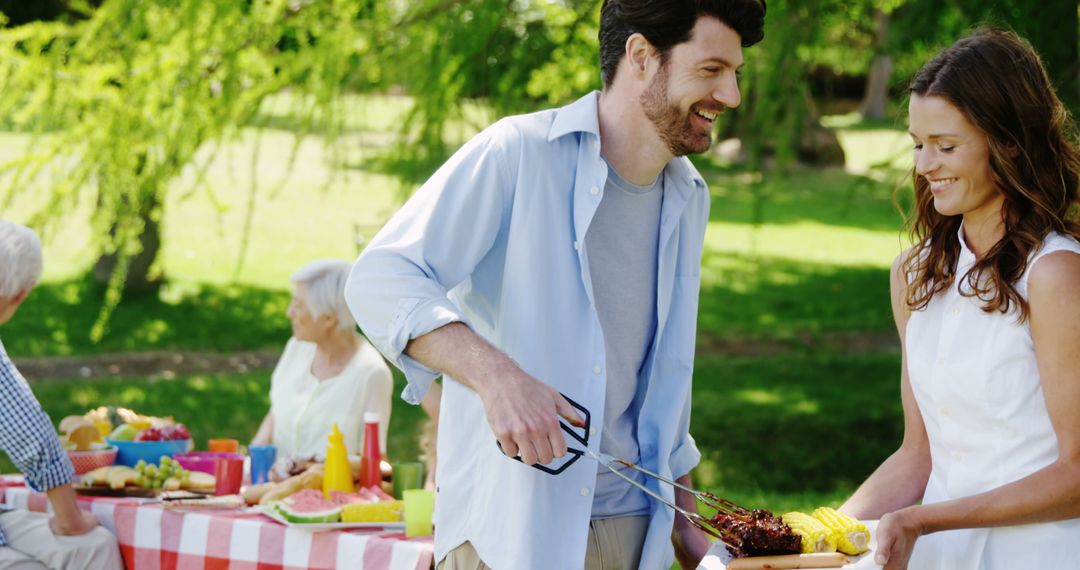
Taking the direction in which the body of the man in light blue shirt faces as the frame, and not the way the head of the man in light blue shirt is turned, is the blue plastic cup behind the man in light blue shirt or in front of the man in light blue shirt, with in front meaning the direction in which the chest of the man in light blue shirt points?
behind

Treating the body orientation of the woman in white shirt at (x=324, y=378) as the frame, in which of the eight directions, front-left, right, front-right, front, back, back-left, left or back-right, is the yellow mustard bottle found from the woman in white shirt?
front-left

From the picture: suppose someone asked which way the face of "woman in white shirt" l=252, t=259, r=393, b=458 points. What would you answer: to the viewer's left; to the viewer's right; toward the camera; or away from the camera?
to the viewer's left

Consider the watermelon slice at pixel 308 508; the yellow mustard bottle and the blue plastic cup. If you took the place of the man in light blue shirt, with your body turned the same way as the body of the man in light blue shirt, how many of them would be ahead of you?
0

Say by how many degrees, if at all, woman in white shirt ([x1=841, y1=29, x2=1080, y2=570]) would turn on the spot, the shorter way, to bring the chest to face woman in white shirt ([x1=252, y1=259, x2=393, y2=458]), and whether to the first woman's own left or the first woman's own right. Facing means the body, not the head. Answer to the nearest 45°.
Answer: approximately 90° to the first woman's own right

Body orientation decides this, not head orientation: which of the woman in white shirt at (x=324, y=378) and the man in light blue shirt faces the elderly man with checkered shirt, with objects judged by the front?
the woman in white shirt

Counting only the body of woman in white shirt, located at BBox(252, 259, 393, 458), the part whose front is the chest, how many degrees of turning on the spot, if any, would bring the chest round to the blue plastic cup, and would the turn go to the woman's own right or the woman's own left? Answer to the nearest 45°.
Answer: approximately 45° to the woman's own left

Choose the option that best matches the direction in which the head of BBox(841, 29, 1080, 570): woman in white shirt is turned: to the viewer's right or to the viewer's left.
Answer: to the viewer's left

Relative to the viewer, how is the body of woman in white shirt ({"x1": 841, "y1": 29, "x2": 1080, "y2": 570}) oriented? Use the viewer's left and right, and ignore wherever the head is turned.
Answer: facing the viewer and to the left of the viewer

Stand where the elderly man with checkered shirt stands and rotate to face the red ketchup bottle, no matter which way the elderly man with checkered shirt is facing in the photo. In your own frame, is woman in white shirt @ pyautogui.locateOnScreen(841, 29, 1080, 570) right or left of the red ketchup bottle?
right

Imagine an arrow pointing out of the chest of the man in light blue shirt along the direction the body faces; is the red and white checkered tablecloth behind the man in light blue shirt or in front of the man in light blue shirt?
behind

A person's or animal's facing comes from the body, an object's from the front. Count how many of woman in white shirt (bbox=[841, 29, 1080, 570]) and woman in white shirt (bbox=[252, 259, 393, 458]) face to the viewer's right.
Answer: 0

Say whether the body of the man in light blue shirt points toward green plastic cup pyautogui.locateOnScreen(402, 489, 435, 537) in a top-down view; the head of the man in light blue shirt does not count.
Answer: no
